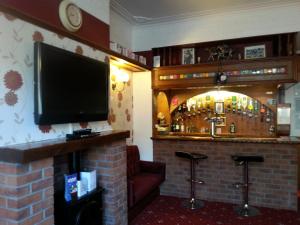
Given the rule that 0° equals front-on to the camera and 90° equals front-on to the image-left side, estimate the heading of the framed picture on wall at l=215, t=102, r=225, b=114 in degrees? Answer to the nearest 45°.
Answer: approximately 0°

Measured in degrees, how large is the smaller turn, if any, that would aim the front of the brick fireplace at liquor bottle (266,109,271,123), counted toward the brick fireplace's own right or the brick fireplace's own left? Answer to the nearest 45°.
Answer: approximately 90° to the brick fireplace's own left

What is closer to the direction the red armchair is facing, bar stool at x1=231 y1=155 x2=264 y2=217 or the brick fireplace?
the bar stool
